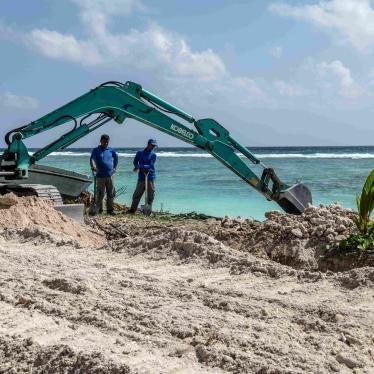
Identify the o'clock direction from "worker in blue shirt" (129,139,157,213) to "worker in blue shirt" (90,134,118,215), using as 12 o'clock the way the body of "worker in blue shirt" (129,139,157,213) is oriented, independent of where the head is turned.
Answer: "worker in blue shirt" (90,134,118,215) is roughly at 4 o'clock from "worker in blue shirt" (129,139,157,213).

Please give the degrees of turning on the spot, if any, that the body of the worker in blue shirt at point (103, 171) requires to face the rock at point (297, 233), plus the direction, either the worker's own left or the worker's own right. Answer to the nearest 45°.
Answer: approximately 45° to the worker's own left

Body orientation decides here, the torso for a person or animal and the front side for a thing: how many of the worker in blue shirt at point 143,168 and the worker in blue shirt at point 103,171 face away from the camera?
0

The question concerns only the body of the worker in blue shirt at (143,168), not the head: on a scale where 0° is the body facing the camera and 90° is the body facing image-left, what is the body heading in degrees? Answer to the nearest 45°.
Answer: approximately 315°

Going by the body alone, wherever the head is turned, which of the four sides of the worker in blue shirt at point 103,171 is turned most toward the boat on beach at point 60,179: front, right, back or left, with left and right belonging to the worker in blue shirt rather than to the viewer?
right

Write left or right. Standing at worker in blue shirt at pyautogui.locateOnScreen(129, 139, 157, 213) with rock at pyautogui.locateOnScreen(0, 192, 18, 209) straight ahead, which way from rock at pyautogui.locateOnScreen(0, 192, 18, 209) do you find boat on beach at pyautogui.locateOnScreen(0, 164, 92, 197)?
right

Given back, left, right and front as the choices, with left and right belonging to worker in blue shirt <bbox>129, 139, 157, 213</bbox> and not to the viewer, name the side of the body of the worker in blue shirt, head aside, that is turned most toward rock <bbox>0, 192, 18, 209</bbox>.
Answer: right

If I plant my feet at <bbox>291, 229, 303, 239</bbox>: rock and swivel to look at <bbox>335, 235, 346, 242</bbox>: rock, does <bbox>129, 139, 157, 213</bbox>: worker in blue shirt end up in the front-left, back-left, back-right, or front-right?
back-left

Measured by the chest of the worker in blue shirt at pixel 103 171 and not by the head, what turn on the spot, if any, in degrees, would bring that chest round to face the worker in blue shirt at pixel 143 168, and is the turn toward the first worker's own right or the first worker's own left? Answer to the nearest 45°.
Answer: approximately 90° to the first worker's own left

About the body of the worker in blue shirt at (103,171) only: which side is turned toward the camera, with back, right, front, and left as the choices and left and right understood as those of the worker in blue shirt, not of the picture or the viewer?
front
